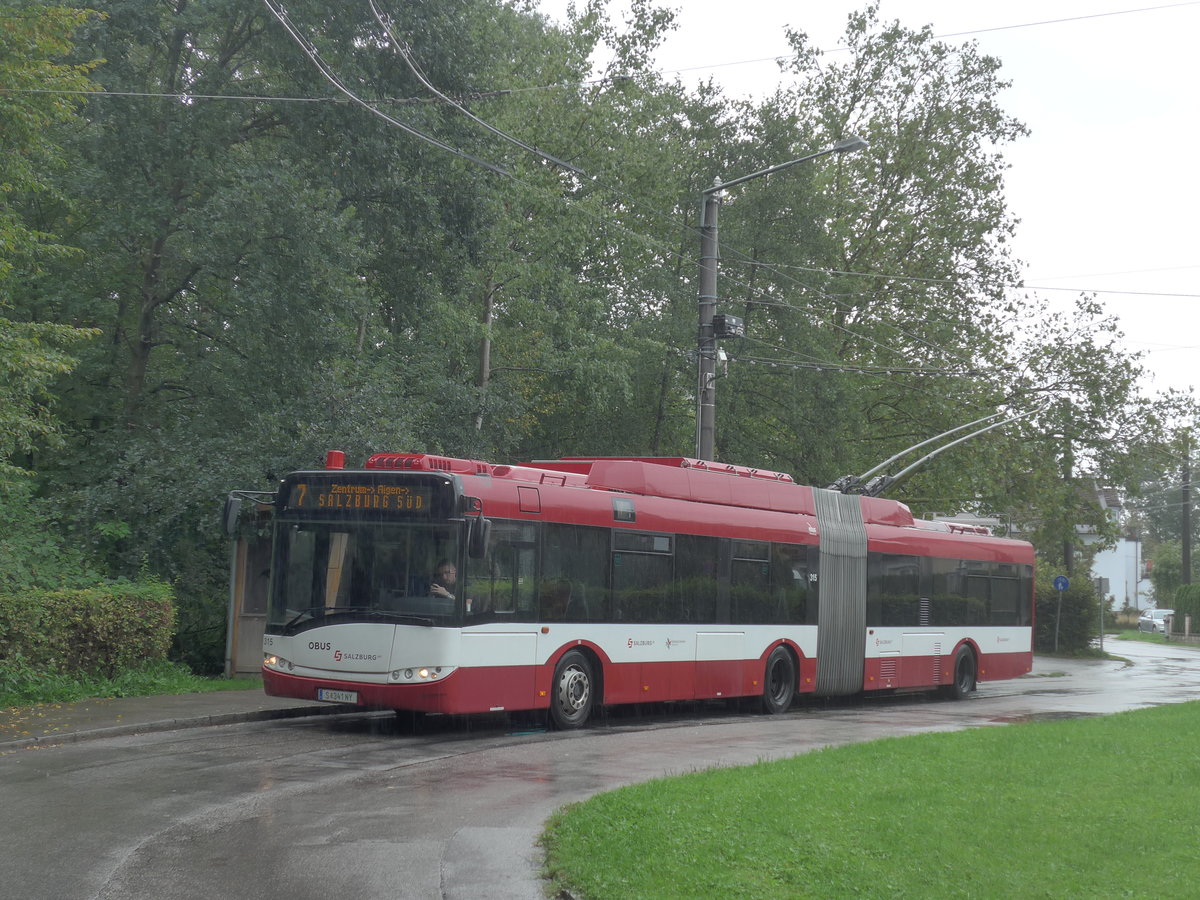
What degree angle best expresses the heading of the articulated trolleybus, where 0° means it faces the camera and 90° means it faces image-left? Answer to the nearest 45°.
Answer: approximately 45°

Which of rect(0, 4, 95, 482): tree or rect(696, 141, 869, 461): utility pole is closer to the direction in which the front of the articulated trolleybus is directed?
the tree

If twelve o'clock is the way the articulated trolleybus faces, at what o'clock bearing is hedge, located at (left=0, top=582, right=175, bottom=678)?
The hedge is roughly at 2 o'clock from the articulated trolleybus.

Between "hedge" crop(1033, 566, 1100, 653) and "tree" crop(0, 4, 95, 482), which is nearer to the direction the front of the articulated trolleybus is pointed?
the tree
